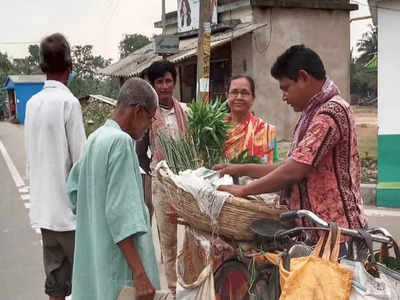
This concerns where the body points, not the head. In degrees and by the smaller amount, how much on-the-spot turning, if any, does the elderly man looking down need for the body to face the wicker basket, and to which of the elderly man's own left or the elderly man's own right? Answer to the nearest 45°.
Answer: approximately 45° to the elderly man's own right

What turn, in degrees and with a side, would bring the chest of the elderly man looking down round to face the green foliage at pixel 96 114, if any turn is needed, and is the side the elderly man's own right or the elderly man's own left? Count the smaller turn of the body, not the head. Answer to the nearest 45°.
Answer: approximately 45° to the elderly man's own left

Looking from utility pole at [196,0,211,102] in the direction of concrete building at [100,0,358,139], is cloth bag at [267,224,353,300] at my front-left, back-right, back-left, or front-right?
back-right

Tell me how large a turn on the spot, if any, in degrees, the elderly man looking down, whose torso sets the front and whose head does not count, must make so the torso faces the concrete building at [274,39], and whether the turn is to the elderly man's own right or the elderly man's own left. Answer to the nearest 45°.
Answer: approximately 45° to the elderly man's own left

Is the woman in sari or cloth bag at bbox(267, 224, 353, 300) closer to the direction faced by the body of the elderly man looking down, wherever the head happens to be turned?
the woman in sari

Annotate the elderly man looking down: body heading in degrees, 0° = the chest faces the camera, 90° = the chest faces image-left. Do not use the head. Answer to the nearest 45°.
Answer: approximately 225°

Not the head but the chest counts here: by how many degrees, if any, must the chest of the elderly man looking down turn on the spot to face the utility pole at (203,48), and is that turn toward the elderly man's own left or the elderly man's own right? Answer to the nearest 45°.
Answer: approximately 45° to the elderly man's own left

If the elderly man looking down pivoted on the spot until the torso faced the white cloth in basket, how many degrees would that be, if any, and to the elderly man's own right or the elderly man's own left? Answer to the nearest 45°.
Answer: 0° — they already face it

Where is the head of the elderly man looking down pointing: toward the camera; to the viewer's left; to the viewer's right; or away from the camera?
to the viewer's right

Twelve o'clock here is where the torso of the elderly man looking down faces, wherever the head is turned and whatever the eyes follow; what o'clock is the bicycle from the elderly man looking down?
The bicycle is roughly at 1 o'clock from the elderly man looking down.

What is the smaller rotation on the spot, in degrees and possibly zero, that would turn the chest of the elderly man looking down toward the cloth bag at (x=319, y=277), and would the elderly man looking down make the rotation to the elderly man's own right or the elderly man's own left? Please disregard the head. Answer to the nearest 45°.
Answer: approximately 90° to the elderly man's own right
